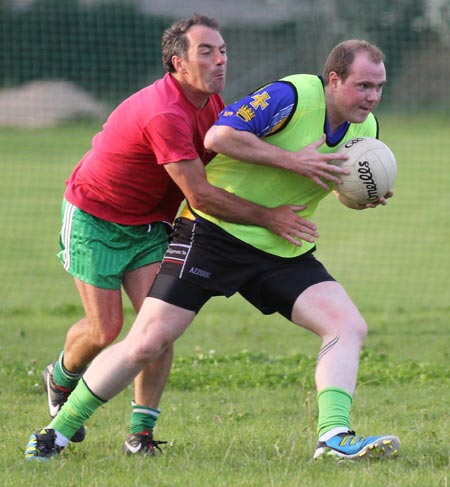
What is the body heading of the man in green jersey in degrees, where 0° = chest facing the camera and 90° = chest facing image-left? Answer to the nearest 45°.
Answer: approximately 315°

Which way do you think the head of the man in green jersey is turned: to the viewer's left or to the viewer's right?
to the viewer's right

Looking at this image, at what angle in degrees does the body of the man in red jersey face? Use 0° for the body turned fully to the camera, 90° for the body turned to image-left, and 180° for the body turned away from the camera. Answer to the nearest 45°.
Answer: approximately 315°

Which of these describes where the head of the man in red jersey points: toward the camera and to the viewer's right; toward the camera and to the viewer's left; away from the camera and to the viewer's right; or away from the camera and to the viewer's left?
toward the camera and to the viewer's right
